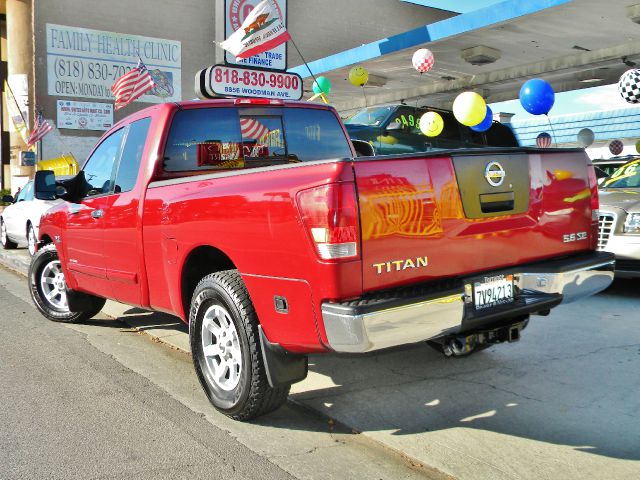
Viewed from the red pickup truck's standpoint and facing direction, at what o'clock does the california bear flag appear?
The california bear flag is roughly at 1 o'clock from the red pickup truck.

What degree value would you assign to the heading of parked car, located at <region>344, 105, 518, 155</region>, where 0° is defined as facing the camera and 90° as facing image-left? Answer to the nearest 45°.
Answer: approximately 45°

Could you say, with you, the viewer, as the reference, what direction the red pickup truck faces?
facing away from the viewer and to the left of the viewer

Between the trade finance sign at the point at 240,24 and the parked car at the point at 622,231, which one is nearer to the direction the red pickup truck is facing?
the trade finance sign

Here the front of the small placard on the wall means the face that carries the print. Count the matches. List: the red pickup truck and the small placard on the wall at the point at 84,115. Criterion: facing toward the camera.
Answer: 1

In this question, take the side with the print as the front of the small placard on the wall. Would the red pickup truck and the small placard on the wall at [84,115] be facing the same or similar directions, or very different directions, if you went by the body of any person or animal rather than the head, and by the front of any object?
very different directions

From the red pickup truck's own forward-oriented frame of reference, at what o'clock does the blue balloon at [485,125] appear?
The blue balloon is roughly at 2 o'clock from the red pickup truck.

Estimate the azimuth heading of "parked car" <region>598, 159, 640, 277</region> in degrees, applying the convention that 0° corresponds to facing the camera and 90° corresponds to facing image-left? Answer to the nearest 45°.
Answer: approximately 45°

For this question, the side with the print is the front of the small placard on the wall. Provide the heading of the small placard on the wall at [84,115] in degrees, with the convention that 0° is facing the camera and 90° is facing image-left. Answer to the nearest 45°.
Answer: approximately 0°

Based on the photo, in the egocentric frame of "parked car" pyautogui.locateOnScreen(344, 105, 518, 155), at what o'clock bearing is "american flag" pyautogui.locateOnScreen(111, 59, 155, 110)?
The american flag is roughly at 2 o'clock from the parked car.

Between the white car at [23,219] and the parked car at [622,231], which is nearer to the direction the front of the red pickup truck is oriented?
the white car

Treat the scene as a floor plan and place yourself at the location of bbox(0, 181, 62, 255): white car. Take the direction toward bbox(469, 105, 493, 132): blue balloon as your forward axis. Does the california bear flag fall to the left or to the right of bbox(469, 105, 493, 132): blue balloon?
right

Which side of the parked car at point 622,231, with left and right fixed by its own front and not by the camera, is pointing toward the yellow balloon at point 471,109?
right
